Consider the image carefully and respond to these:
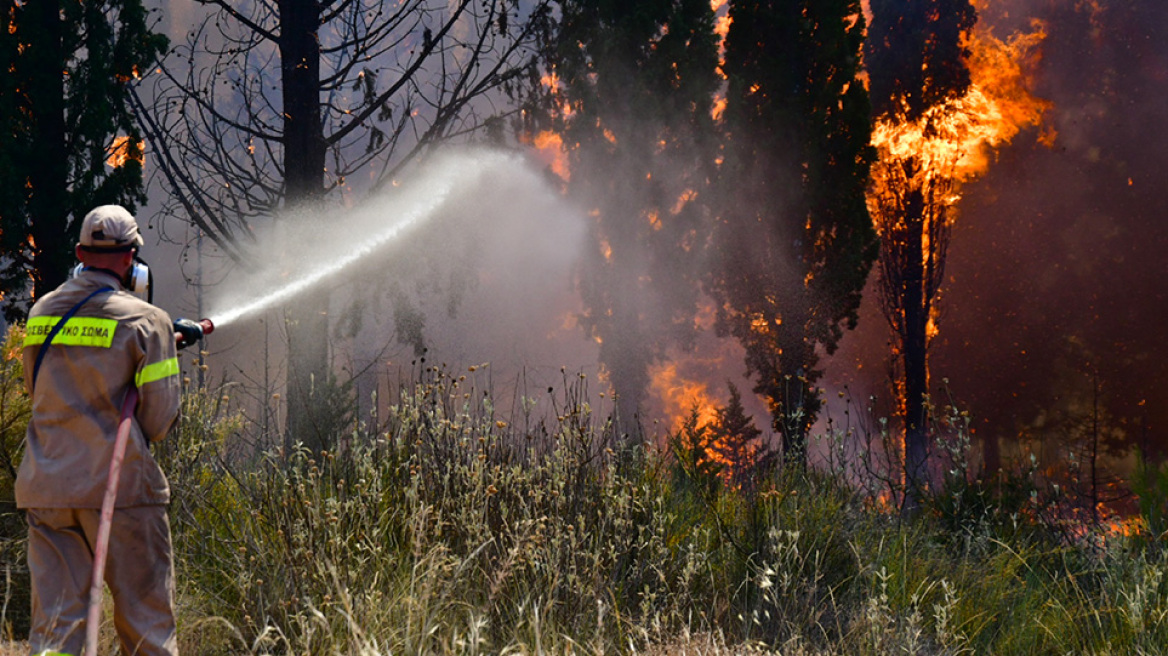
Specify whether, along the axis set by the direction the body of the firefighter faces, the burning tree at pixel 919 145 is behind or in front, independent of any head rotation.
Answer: in front

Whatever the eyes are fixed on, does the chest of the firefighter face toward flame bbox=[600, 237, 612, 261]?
yes

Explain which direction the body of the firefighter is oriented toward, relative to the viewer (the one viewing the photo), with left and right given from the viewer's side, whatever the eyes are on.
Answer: facing away from the viewer and to the right of the viewer

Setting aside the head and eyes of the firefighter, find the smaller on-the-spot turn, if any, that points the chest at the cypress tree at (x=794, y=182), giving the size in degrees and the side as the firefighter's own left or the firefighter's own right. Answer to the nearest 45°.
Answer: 0° — they already face it

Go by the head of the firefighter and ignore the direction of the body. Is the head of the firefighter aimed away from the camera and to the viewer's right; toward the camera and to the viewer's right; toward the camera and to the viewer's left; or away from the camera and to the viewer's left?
away from the camera and to the viewer's right

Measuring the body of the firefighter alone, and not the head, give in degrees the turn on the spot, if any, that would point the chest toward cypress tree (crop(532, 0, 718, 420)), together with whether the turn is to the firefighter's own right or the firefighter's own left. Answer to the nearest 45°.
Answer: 0° — they already face it

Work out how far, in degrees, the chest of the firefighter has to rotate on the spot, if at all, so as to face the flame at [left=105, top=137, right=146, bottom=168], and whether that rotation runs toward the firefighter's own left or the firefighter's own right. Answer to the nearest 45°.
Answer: approximately 45° to the firefighter's own left

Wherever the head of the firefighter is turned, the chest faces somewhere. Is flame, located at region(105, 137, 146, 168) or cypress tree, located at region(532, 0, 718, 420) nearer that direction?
the cypress tree

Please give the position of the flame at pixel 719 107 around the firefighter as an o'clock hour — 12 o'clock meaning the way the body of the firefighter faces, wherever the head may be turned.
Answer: The flame is roughly at 12 o'clock from the firefighter.
